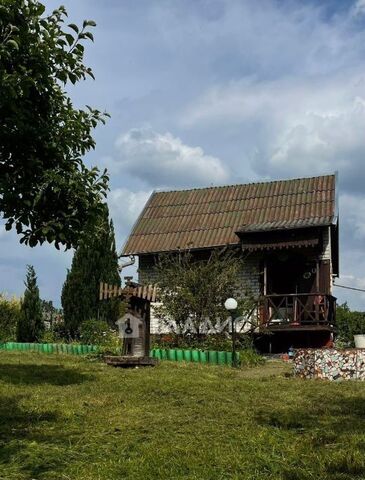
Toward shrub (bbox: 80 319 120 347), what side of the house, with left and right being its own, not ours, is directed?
right

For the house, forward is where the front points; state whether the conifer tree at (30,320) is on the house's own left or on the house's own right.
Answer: on the house's own right

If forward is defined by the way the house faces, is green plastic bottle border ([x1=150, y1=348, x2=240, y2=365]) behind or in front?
in front

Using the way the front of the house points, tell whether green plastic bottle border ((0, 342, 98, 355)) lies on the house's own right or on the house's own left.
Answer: on the house's own right

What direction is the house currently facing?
toward the camera

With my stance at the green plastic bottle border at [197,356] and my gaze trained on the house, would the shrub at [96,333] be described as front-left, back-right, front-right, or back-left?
front-left

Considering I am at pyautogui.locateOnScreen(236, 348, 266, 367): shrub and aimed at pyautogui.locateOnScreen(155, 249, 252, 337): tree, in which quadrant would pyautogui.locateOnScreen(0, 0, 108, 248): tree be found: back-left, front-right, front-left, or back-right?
back-left

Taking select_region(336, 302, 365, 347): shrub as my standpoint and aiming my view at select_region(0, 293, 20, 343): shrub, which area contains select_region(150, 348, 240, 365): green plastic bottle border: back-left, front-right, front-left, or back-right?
front-left

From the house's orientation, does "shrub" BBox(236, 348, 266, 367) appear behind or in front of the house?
in front

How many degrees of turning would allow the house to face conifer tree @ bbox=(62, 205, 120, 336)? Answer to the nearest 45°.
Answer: approximately 90° to its right
